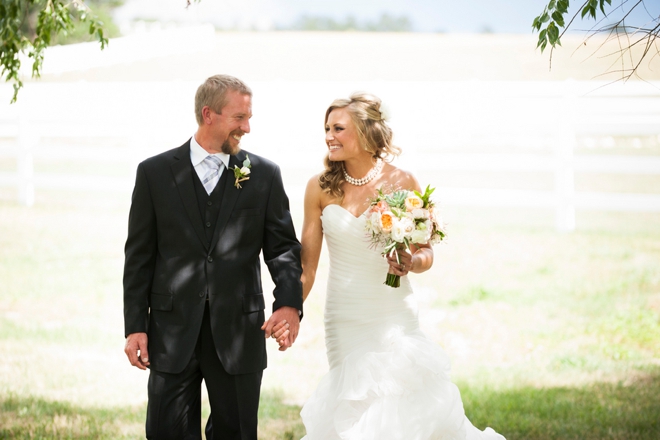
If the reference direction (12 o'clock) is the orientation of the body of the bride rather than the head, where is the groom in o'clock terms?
The groom is roughly at 2 o'clock from the bride.

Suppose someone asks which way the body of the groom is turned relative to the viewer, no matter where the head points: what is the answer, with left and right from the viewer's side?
facing the viewer

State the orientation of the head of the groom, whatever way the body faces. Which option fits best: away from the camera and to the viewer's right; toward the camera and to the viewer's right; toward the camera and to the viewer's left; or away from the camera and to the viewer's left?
toward the camera and to the viewer's right

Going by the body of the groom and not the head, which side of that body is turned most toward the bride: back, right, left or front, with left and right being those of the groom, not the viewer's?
left

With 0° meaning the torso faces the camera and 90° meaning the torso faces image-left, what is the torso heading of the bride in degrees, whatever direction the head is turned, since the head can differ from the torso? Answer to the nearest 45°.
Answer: approximately 0°

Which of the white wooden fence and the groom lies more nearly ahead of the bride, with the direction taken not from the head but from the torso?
the groom

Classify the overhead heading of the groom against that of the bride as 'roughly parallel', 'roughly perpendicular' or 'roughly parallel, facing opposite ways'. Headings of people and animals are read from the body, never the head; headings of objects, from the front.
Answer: roughly parallel

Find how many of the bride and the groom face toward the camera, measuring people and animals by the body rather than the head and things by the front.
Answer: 2

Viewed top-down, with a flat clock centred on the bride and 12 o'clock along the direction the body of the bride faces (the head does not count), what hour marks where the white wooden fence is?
The white wooden fence is roughly at 6 o'clock from the bride.

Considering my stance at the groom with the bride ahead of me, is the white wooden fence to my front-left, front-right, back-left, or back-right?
front-left

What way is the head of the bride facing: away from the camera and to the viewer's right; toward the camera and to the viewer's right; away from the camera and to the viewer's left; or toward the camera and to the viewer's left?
toward the camera and to the viewer's left
